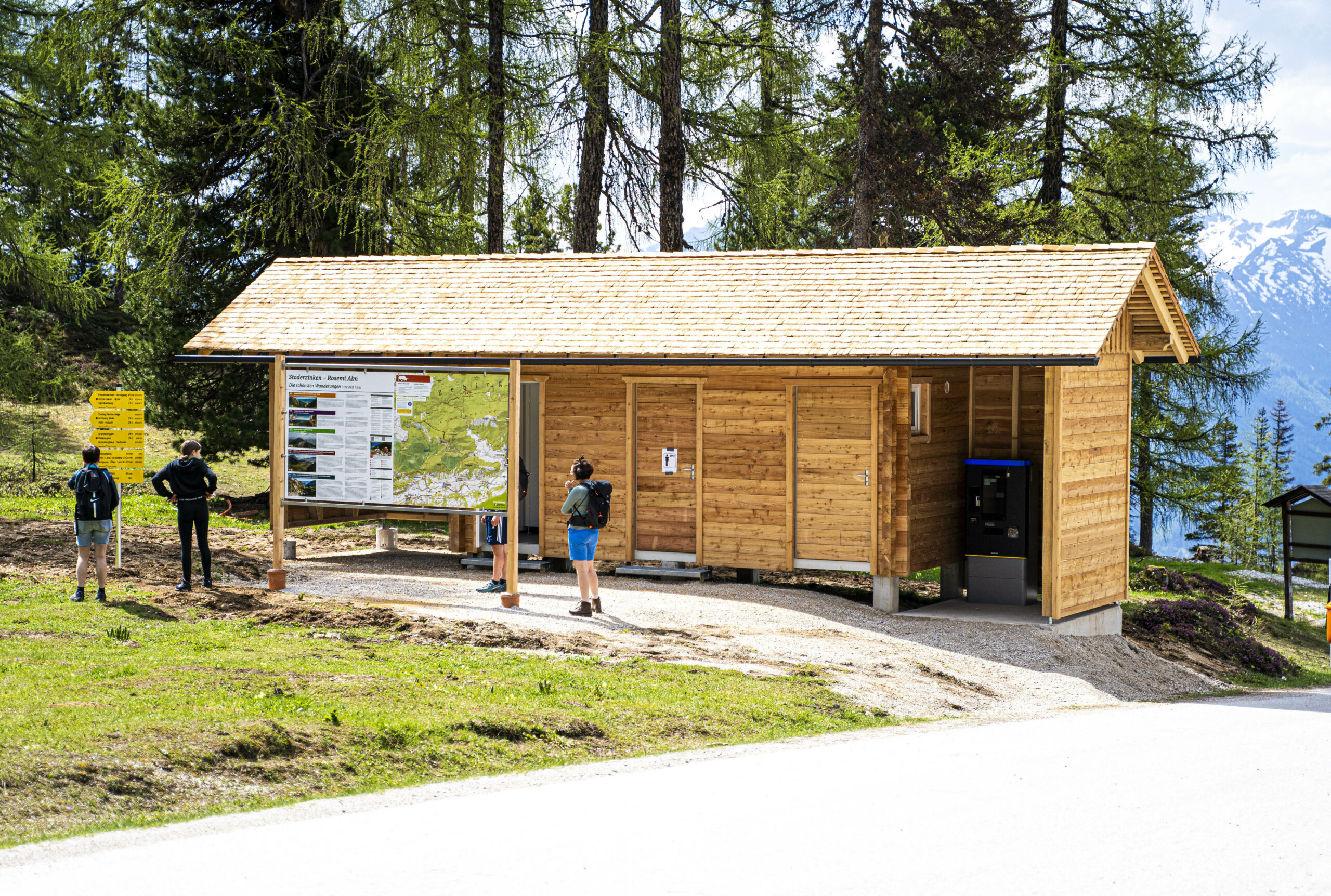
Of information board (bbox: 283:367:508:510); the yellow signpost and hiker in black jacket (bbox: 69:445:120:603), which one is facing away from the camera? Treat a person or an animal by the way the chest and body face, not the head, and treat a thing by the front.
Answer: the hiker in black jacket

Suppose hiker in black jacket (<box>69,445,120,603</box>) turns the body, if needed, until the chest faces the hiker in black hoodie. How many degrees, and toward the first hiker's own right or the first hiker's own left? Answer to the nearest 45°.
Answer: approximately 45° to the first hiker's own right

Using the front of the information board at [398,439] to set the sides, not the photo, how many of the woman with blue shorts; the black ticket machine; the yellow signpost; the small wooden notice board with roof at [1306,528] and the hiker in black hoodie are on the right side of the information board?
2

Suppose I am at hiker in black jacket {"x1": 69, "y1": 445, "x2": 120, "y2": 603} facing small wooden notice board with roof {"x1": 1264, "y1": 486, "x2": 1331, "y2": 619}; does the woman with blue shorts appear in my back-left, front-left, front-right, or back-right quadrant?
front-right

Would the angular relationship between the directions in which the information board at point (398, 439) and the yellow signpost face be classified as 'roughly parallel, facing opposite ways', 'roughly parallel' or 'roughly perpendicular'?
roughly parallel

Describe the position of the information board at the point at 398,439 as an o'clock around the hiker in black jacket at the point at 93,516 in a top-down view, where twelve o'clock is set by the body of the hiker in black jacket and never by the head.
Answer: The information board is roughly at 3 o'clock from the hiker in black jacket.

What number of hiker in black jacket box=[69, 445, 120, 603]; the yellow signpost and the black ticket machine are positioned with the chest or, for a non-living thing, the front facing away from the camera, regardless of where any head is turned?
1

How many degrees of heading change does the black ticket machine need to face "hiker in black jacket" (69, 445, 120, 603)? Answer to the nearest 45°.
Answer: approximately 45° to its right

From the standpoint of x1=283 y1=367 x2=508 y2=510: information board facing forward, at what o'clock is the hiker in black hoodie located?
The hiker in black hoodie is roughly at 3 o'clock from the information board.

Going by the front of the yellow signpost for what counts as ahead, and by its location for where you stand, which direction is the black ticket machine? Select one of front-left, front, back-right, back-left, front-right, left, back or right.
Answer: left

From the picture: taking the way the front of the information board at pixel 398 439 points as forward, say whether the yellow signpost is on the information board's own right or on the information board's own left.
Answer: on the information board's own right

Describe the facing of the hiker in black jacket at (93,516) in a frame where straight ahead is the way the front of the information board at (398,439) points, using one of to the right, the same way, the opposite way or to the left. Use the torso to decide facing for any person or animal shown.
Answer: the opposite way

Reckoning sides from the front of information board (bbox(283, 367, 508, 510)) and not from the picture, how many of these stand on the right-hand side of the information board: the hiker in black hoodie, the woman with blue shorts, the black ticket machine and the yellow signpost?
2

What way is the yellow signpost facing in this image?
toward the camera

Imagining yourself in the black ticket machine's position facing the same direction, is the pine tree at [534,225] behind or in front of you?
behind

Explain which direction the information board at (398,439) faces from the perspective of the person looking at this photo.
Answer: facing the viewer

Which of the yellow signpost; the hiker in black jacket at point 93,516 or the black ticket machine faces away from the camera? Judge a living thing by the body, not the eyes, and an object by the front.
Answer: the hiker in black jacket

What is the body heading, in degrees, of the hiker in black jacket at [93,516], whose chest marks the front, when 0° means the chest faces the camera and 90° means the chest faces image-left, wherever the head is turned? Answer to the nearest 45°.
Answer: approximately 180°
